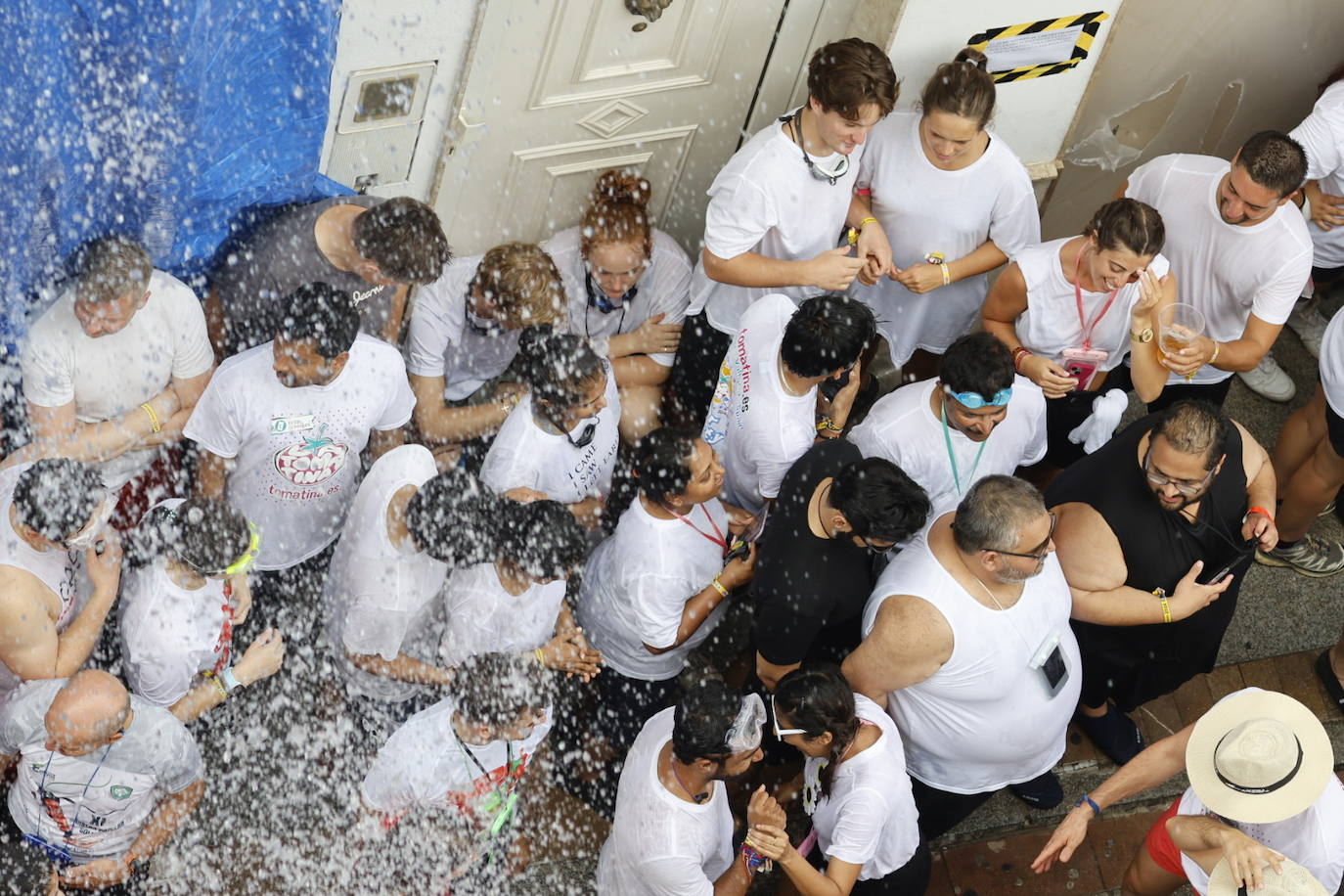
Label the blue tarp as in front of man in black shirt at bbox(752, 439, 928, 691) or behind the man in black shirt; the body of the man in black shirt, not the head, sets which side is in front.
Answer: behind

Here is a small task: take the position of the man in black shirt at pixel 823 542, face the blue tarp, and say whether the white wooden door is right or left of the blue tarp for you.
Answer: right

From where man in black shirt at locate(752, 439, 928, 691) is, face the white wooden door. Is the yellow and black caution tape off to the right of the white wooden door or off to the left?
right

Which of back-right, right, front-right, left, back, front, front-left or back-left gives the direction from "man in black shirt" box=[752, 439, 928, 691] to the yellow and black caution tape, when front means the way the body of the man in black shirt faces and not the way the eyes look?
left
